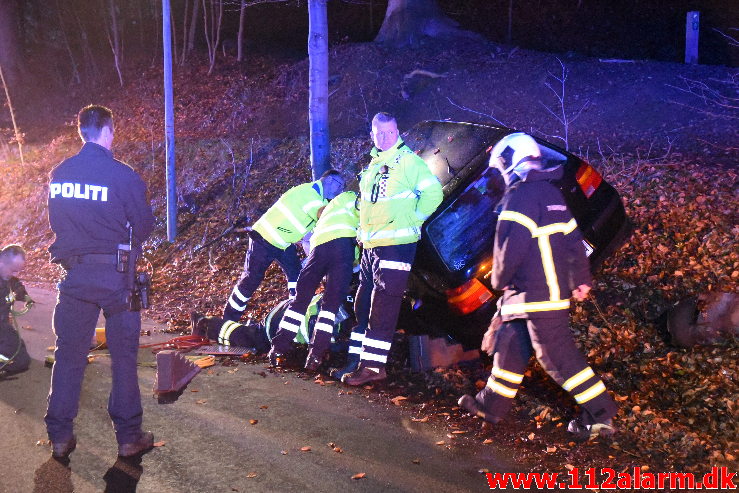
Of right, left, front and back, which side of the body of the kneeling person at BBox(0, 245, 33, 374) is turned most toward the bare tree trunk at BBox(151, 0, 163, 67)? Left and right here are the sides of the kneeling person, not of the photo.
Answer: left

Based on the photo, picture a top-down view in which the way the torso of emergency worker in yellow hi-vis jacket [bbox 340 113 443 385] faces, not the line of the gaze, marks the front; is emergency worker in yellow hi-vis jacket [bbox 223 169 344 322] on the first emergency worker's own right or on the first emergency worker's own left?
on the first emergency worker's own right

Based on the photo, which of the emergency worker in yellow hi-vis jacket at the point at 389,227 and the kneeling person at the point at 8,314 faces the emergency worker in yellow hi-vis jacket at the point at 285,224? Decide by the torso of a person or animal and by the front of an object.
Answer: the kneeling person

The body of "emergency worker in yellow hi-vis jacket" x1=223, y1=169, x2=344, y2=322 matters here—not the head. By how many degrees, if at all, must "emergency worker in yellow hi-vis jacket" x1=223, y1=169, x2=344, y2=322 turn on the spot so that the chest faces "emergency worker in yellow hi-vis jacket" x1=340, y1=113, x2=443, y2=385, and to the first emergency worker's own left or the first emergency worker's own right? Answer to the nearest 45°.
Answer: approximately 45° to the first emergency worker's own right

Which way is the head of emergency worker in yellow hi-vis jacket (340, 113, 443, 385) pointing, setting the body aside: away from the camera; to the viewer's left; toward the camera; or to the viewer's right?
toward the camera

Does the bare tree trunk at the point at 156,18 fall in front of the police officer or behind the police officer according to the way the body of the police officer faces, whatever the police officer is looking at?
in front

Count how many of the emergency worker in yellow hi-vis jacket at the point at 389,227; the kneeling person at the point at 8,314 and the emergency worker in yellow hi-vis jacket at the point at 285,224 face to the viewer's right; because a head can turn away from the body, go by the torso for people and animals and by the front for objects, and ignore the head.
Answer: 2

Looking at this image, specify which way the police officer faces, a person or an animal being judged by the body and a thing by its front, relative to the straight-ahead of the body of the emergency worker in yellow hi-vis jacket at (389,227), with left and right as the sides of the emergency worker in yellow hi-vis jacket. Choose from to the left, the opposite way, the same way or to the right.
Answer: the opposite way

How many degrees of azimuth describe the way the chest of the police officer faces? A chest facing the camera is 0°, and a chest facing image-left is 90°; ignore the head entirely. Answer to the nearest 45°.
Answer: approximately 225°

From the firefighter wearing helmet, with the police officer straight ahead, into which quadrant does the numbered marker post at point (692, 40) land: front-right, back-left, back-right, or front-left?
back-right

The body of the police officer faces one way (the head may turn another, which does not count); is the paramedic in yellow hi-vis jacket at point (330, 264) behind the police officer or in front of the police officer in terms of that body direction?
in front

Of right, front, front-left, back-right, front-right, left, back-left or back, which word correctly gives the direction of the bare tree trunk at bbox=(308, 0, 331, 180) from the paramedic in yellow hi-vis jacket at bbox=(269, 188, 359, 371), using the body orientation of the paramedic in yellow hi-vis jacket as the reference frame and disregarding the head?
front-left

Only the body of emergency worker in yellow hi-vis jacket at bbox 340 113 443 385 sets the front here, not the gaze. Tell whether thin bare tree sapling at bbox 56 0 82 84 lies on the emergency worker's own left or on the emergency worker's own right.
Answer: on the emergency worker's own right

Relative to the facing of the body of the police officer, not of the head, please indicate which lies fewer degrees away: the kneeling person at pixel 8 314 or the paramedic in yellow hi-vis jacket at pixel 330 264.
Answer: the paramedic in yellow hi-vis jacket

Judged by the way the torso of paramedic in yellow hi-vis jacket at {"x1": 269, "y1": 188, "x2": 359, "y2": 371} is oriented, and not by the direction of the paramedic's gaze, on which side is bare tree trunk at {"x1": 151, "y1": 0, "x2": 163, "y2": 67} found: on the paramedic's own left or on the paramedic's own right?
on the paramedic's own left

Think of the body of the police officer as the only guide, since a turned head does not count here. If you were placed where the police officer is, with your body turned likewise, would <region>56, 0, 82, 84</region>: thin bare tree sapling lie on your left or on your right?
on your left

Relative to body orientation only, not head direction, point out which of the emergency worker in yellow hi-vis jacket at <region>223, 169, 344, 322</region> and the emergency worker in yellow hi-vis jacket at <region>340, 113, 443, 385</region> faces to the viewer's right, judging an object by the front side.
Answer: the emergency worker in yellow hi-vis jacket at <region>223, 169, 344, 322</region>

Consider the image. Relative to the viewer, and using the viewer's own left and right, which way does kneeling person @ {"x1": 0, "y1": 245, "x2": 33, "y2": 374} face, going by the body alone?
facing to the right of the viewer
